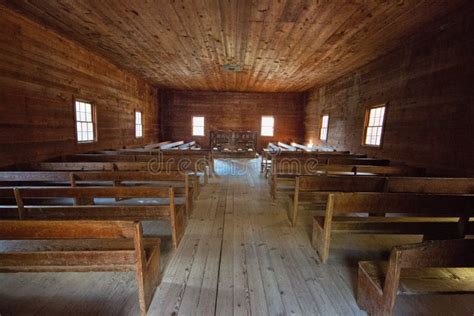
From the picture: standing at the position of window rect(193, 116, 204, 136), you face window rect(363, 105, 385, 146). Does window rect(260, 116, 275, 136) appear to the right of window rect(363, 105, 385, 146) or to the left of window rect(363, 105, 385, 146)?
left

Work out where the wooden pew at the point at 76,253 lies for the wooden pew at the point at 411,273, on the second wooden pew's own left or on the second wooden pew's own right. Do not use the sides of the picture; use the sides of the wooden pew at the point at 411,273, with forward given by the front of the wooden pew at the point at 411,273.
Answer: on the second wooden pew's own left

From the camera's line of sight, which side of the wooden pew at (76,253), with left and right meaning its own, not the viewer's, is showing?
back

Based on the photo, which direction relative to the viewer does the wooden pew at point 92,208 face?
away from the camera

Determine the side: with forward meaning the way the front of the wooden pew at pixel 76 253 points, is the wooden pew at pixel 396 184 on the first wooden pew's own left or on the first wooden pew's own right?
on the first wooden pew's own right

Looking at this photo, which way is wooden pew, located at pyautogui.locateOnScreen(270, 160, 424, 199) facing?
away from the camera

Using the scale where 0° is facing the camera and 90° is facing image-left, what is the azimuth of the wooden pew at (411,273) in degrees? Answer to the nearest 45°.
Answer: approximately 135°

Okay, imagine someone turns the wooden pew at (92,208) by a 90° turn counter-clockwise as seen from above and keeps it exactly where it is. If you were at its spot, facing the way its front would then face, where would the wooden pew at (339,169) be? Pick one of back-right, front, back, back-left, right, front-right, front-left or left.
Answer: back

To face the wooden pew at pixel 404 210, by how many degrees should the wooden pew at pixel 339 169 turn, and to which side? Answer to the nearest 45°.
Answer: approximately 180°
